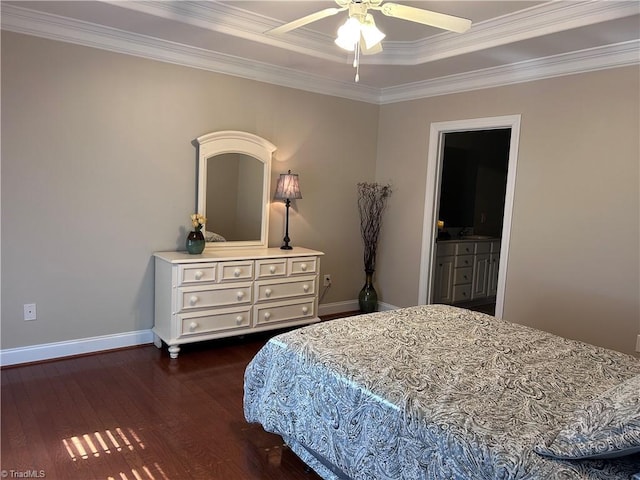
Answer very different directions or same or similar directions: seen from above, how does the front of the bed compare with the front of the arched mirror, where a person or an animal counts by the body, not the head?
very different directions

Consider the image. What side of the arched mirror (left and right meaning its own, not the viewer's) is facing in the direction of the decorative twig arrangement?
left

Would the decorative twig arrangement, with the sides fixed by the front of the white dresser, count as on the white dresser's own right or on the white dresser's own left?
on the white dresser's own left

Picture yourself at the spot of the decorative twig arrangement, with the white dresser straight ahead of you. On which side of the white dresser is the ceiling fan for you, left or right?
left

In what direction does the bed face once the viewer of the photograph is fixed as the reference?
facing away from the viewer and to the left of the viewer

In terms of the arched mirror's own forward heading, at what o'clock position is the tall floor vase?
The tall floor vase is roughly at 10 o'clock from the arched mirror.

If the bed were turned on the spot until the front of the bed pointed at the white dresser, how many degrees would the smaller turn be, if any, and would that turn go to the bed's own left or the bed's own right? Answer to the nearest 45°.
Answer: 0° — it already faces it

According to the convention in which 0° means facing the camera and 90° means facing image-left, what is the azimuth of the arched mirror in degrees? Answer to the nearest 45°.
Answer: approximately 315°

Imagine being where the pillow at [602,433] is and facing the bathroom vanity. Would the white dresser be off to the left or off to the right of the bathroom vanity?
left

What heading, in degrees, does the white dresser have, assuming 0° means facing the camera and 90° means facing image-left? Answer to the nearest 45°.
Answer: approximately 315°
